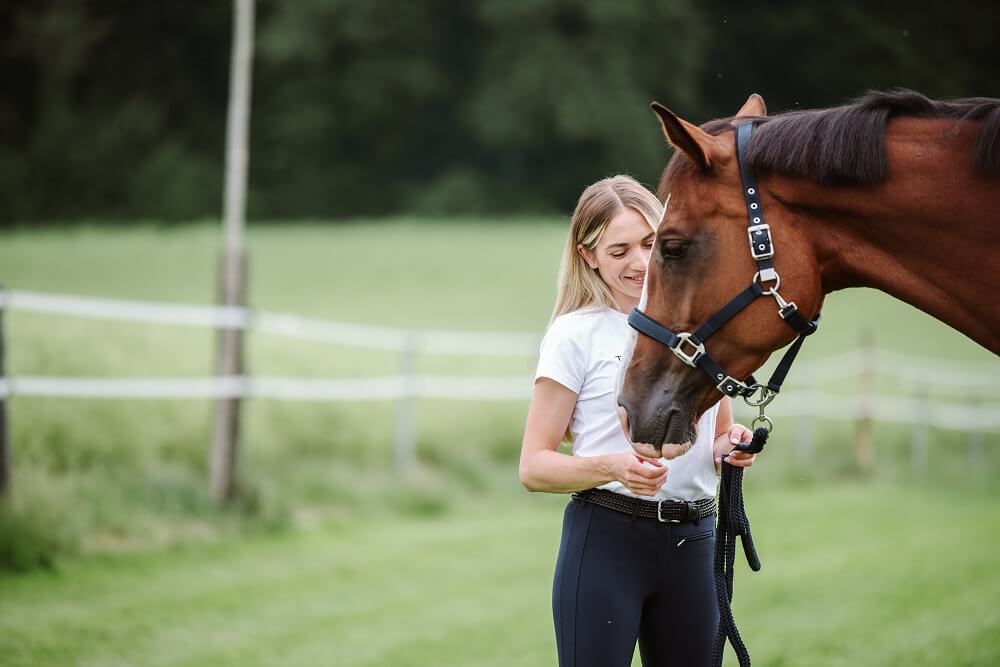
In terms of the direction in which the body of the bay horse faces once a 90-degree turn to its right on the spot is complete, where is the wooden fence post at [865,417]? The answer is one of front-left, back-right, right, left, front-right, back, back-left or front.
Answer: front

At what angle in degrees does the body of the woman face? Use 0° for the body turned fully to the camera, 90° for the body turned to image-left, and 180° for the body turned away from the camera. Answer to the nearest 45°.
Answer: approximately 315°

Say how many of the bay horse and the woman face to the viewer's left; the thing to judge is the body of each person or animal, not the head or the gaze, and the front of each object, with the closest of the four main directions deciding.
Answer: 1

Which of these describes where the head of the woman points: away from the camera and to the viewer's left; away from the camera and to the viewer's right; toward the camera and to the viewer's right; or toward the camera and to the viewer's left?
toward the camera and to the viewer's right

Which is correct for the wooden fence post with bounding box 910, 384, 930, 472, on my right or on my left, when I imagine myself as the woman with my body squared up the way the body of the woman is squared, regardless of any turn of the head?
on my left

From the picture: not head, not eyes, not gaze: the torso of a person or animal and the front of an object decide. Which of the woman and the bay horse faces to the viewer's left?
the bay horse

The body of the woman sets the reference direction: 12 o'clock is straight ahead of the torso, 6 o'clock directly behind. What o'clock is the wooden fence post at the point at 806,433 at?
The wooden fence post is roughly at 8 o'clock from the woman.

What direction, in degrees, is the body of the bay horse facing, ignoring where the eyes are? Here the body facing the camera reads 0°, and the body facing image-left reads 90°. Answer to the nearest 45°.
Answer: approximately 90°

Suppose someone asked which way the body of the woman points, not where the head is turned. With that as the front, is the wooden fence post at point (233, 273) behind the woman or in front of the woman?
behind
